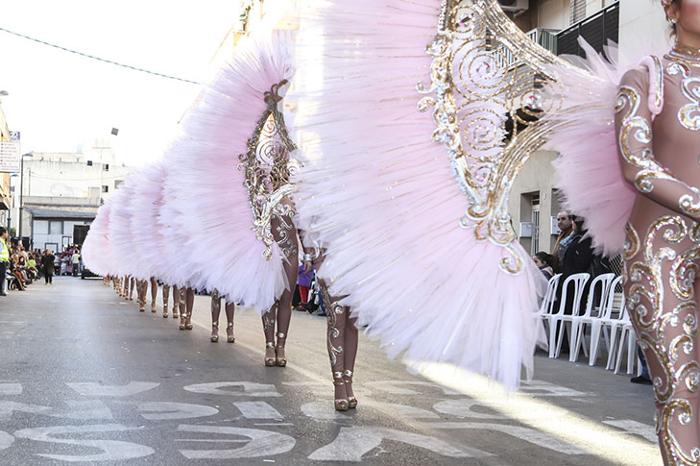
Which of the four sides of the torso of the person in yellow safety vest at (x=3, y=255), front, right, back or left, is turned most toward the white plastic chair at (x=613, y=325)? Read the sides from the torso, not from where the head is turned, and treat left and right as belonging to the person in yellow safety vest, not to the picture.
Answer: right

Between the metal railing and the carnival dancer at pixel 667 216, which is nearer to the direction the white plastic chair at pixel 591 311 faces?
the carnival dancer

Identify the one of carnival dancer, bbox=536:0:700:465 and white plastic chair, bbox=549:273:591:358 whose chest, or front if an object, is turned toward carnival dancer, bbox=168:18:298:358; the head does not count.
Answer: the white plastic chair

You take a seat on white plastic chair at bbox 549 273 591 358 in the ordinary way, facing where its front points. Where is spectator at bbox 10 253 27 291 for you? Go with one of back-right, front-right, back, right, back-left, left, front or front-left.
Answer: right

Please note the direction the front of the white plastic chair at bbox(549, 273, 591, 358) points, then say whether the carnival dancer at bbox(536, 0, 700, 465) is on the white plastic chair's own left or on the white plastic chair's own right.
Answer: on the white plastic chair's own left

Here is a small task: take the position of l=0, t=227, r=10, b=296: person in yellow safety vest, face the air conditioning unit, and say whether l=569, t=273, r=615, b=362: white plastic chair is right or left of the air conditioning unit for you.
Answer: right

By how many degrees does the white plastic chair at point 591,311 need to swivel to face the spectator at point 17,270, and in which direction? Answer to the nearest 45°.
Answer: approximately 90° to its right

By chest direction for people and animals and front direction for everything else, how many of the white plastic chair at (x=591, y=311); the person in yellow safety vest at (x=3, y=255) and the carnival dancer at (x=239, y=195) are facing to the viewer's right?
1

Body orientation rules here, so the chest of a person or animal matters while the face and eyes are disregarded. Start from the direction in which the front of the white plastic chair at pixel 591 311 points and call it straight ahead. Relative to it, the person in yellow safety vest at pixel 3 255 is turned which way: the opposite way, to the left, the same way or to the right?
the opposite way

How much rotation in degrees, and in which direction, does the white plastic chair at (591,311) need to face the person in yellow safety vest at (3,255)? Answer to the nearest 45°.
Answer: approximately 90° to its right

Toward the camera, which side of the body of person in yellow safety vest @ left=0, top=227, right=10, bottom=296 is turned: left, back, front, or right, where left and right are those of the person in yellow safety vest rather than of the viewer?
right

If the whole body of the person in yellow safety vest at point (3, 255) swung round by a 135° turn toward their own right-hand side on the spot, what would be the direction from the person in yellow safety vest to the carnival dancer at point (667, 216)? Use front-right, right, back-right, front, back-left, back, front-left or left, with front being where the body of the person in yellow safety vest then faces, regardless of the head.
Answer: front-left

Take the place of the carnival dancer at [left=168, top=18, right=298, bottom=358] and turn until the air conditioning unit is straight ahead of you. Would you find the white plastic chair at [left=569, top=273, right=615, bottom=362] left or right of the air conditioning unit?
right

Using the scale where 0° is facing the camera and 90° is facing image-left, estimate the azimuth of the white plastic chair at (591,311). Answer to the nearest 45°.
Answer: approximately 45°

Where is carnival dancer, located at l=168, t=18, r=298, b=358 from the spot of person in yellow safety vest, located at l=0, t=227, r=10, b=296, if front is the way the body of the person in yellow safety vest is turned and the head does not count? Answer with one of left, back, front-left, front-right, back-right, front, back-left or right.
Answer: right
